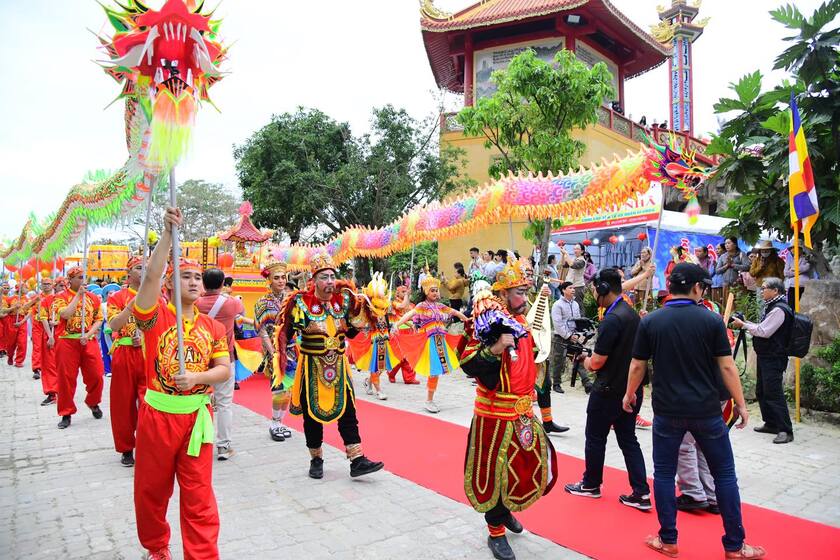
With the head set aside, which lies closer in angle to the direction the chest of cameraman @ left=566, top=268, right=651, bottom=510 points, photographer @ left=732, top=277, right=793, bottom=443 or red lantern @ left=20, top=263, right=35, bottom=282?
the red lantern

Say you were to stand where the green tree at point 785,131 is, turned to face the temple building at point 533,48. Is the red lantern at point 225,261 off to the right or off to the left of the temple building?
left

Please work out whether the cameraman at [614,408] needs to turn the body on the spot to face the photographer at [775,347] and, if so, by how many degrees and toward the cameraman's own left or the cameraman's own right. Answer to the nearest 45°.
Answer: approximately 135° to the cameraman's own right

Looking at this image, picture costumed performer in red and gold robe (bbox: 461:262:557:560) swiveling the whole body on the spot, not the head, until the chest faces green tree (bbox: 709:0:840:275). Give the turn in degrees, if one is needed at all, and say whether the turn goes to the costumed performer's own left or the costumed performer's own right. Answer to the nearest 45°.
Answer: approximately 90° to the costumed performer's own left

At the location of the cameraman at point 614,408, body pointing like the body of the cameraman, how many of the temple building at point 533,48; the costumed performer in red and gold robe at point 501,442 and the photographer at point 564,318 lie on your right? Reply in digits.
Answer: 2

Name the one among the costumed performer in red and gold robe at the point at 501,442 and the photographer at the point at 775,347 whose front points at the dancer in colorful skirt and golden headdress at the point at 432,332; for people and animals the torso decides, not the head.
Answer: the photographer

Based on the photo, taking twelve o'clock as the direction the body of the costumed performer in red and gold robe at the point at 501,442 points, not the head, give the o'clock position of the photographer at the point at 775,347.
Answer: The photographer is roughly at 9 o'clock from the costumed performer in red and gold robe.

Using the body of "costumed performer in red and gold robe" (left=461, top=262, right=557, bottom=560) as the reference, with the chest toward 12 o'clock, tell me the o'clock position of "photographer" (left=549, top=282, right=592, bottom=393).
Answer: The photographer is roughly at 8 o'clock from the costumed performer in red and gold robe.

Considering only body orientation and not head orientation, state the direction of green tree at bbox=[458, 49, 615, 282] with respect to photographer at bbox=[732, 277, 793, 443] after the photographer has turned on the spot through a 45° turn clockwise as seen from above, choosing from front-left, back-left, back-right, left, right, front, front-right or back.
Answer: front

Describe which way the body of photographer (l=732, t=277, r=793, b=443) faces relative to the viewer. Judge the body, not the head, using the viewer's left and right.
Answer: facing to the left of the viewer

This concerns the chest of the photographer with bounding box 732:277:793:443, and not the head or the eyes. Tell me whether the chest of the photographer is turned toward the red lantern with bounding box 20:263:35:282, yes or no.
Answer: yes

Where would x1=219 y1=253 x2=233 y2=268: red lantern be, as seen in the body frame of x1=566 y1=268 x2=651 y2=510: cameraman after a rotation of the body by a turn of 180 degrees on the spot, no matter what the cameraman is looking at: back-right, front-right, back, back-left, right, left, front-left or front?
back-left

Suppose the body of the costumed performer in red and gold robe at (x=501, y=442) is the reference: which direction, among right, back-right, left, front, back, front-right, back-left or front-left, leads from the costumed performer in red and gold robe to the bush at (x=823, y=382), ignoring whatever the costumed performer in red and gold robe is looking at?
left

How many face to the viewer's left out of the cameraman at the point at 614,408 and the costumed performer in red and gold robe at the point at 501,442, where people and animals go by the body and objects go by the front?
1

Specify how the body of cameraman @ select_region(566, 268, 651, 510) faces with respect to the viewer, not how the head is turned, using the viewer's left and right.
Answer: facing to the left of the viewer

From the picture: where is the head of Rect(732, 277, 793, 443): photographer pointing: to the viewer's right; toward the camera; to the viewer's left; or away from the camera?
to the viewer's left

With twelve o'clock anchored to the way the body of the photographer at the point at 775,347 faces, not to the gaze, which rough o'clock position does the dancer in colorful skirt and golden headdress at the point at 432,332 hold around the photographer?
The dancer in colorful skirt and golden headdress is roughly at 12 o'clock from the photographer.
